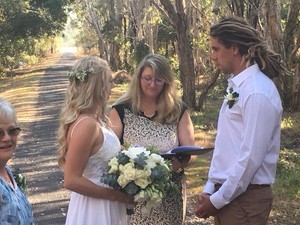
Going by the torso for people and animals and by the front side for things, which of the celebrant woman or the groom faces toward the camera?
the celebrant woman

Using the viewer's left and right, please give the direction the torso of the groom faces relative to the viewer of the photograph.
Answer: facing to the left of the viewer

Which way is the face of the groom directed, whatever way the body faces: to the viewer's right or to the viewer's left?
to the viewer's left

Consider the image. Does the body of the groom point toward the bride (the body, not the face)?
yes

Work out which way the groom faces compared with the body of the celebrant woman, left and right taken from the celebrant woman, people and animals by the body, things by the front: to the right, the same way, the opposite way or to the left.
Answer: to the right

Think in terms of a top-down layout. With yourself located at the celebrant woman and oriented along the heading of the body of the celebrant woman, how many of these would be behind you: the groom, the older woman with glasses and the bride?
0

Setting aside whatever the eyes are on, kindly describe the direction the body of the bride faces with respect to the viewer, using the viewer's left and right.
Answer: facing to the right of the viewer

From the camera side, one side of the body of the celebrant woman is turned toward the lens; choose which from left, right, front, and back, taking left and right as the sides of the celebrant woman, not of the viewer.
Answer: front

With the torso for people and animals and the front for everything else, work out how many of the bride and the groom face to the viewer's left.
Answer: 1

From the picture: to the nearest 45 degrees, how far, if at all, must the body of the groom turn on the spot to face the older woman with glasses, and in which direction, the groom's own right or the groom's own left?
approximately 45° to the groom's own left

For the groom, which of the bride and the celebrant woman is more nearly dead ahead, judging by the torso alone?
the bride

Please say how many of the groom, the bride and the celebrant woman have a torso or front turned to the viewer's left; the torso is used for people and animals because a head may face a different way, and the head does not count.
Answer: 1

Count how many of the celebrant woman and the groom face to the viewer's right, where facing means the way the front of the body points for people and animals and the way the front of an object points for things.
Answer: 0

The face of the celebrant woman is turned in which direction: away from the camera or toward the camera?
toward the camera

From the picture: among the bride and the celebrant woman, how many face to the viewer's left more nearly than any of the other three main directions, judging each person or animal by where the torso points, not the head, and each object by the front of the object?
0

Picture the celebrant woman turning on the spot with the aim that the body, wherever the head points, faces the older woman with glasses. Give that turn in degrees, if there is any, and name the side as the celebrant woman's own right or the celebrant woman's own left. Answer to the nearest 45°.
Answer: approximately 45° to the celebrant woman's own right

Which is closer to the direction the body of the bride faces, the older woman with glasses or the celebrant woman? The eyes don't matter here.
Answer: the celebrant woman

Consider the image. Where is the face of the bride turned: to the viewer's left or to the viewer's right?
to the viewer's right
